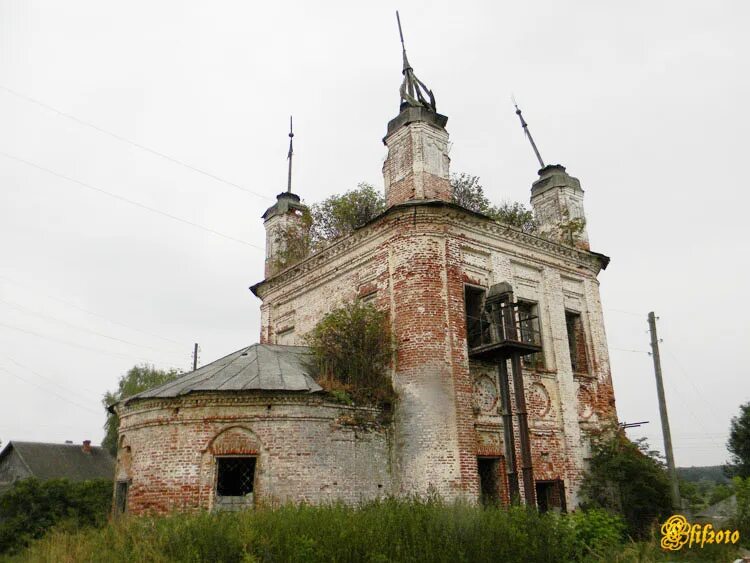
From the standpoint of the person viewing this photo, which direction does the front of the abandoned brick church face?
facing away from the viewer and to the right of the viewer

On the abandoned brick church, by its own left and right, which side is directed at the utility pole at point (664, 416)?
front

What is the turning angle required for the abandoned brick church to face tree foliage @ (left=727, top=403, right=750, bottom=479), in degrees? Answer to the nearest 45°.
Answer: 0° — it already faces it
